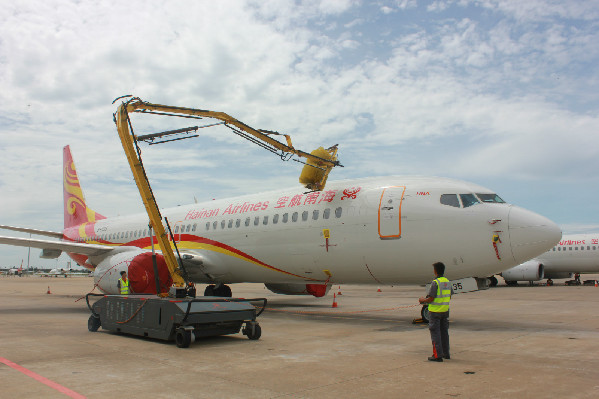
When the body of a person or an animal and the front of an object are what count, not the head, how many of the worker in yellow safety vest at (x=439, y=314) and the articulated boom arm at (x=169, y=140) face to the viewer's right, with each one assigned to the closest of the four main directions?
1

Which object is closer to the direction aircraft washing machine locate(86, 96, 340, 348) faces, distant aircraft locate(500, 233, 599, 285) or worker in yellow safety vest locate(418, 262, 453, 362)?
the worker in yellow safety vest

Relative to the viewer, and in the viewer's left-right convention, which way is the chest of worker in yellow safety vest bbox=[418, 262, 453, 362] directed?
facing away from the viewer and to the left of the viewer

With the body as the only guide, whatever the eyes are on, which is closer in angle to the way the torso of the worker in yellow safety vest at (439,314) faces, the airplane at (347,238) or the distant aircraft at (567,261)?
the airplane

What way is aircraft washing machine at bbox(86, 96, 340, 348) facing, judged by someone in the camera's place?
facing the viewer and to the right of the viewer

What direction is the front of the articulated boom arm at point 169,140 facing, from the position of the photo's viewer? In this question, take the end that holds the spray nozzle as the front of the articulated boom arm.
facing to the right of the viewer

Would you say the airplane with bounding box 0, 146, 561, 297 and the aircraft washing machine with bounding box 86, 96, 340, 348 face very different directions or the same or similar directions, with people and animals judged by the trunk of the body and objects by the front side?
same or similar directions

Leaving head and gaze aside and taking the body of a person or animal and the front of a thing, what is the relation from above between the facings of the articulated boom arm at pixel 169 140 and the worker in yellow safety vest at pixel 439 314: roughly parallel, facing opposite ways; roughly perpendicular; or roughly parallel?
roughly perpendicular
